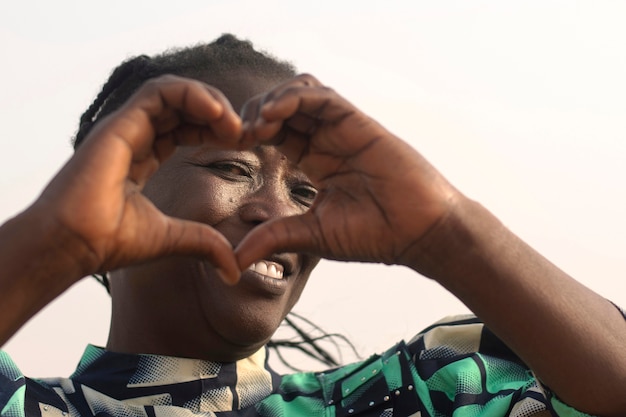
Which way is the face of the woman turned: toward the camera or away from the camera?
toward the camera

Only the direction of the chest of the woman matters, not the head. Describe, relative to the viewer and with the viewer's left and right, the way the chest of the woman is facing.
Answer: facing the viewer and to the right of the viewer
